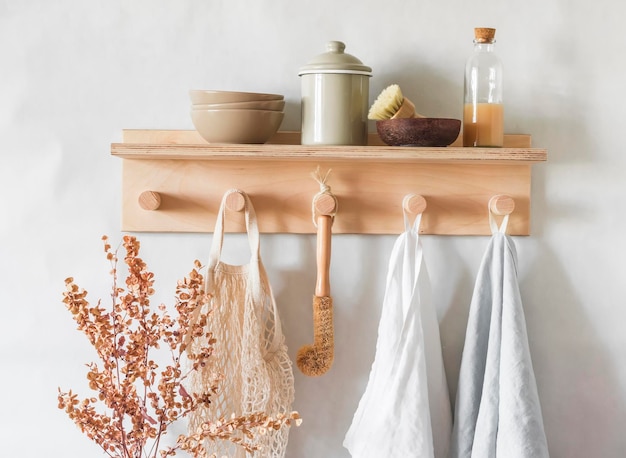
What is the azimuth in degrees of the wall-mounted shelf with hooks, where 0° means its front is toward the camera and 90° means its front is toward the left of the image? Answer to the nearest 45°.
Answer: approximately 0°
